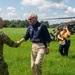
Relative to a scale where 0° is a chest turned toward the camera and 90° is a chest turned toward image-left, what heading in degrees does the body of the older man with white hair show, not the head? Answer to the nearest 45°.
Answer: approximately 45°
